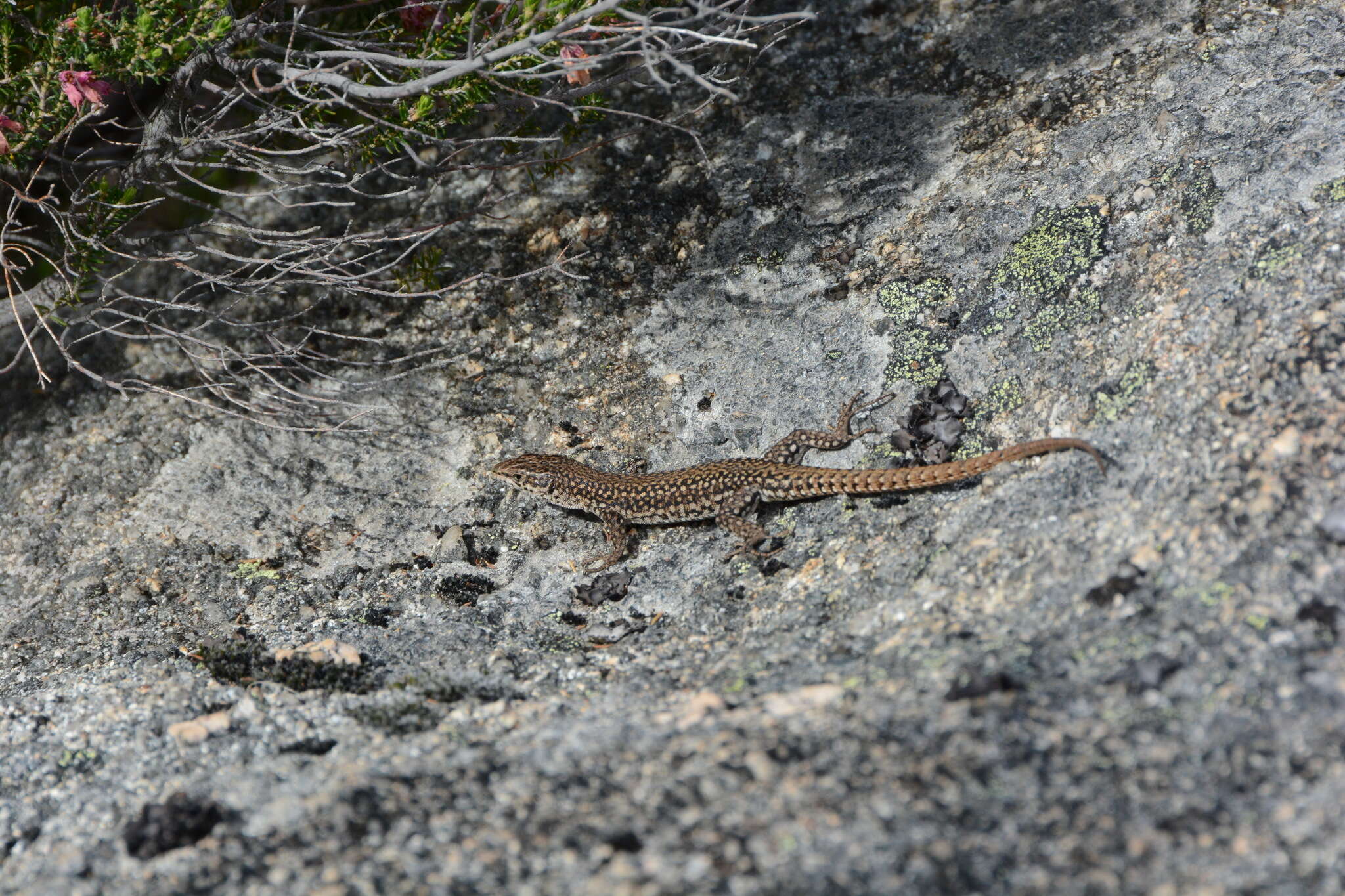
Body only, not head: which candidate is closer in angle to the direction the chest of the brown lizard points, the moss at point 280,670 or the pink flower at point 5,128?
the pink flower

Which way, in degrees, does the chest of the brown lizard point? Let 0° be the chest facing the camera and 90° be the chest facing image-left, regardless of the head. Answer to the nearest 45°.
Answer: approximately 90°

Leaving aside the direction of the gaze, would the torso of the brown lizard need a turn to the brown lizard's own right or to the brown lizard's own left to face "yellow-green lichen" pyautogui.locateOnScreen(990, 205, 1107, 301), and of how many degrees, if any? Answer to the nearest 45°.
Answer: approximately 180°

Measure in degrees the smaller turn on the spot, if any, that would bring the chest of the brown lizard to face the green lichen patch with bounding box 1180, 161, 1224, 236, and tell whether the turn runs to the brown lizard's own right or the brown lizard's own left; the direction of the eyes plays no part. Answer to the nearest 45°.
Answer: approximately 180°

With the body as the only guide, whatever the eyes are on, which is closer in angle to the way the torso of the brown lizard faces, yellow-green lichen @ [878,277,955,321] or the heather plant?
the heather plant

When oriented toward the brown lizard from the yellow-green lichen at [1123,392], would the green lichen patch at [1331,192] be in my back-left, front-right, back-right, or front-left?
back-right

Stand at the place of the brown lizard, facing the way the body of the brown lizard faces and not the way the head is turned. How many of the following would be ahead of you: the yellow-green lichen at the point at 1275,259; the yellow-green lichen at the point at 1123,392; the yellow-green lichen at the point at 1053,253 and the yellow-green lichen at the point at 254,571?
1

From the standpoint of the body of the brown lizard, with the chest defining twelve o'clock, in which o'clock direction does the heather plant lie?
The heather plant is roughly at 1 o'clock from the brown lizard.

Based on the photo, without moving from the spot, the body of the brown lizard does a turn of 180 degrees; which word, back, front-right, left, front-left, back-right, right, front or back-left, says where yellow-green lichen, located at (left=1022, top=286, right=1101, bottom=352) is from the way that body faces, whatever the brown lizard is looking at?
front

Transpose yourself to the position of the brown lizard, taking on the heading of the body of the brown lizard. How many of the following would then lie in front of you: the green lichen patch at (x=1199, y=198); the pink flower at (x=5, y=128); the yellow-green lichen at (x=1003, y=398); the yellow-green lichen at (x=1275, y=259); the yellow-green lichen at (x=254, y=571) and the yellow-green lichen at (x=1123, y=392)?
2

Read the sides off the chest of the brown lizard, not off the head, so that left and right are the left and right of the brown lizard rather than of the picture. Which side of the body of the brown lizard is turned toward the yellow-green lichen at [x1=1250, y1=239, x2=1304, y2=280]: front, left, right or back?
back

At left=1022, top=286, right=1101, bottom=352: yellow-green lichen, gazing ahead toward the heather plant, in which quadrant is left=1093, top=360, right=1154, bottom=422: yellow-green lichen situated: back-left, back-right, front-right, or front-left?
back-left

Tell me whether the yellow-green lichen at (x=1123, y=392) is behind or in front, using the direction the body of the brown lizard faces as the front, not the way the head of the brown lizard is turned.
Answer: behind

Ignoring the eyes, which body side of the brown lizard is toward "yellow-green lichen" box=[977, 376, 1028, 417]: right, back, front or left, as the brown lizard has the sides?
back
